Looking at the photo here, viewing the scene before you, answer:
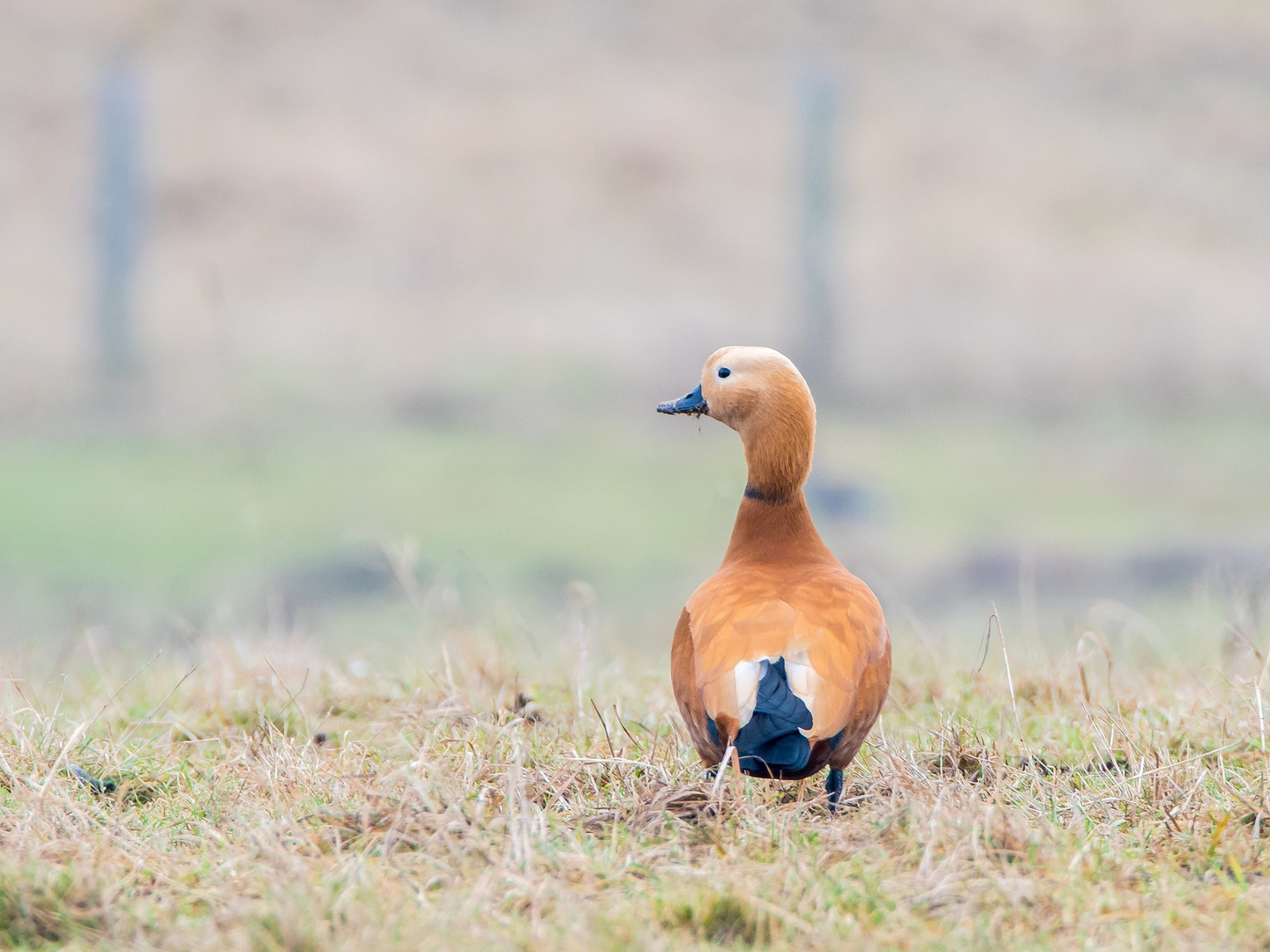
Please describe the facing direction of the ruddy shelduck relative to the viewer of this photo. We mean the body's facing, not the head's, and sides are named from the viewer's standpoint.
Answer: facing away from the viewer

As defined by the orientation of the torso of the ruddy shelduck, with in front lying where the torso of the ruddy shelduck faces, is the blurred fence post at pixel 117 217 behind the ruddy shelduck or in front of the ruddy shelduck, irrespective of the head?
in front

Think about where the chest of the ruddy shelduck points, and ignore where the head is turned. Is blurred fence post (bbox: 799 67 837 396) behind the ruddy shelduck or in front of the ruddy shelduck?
in front
